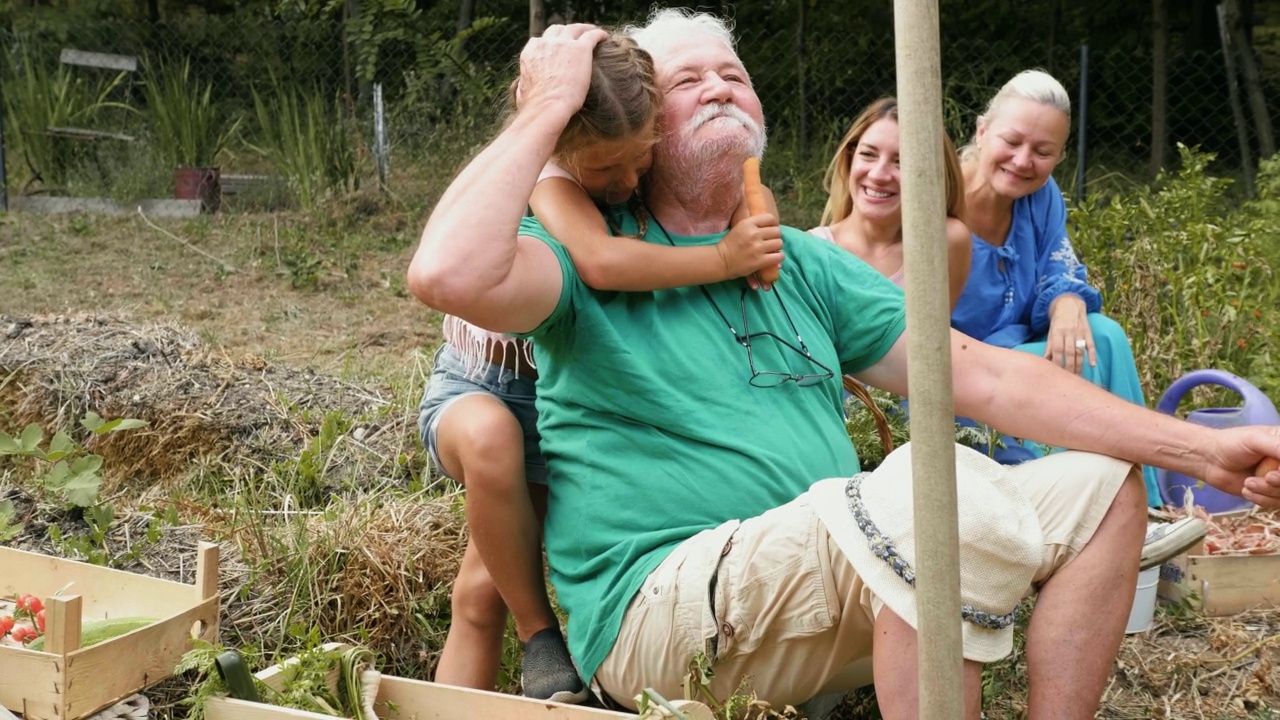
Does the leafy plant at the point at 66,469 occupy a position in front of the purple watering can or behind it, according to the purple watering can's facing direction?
behind

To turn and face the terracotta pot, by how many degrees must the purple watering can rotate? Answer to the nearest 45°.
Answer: approximately 135° to its left

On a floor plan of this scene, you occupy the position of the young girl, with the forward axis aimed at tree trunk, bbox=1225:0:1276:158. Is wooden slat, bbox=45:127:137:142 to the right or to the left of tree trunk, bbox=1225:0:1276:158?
left

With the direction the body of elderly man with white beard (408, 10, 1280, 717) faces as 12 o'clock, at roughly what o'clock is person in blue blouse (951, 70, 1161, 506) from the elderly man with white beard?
The person in blue blouse is roughly at 8 o'clock from the elderly man with white beard.

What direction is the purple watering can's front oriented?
to the viewer's right

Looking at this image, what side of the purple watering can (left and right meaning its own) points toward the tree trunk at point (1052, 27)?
left

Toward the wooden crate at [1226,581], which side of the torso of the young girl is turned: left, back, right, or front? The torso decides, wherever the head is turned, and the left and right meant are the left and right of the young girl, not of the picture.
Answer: left

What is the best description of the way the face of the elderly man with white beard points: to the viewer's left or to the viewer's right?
to the viewer's right

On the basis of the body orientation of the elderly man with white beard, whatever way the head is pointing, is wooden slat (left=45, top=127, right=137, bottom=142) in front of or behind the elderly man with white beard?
behind

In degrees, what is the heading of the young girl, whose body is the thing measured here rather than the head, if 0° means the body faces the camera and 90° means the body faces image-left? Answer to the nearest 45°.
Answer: approximately 315°

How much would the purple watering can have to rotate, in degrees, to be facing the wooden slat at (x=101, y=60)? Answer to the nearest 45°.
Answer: approximately 135° to its left

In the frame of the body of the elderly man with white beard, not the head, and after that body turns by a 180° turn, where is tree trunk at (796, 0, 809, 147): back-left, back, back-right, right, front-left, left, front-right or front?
front-right

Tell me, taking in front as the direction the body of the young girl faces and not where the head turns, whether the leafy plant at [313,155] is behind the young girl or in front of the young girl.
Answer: behind

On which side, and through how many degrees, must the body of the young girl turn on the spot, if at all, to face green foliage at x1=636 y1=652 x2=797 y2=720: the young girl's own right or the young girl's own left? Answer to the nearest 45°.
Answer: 0° — they already face it
